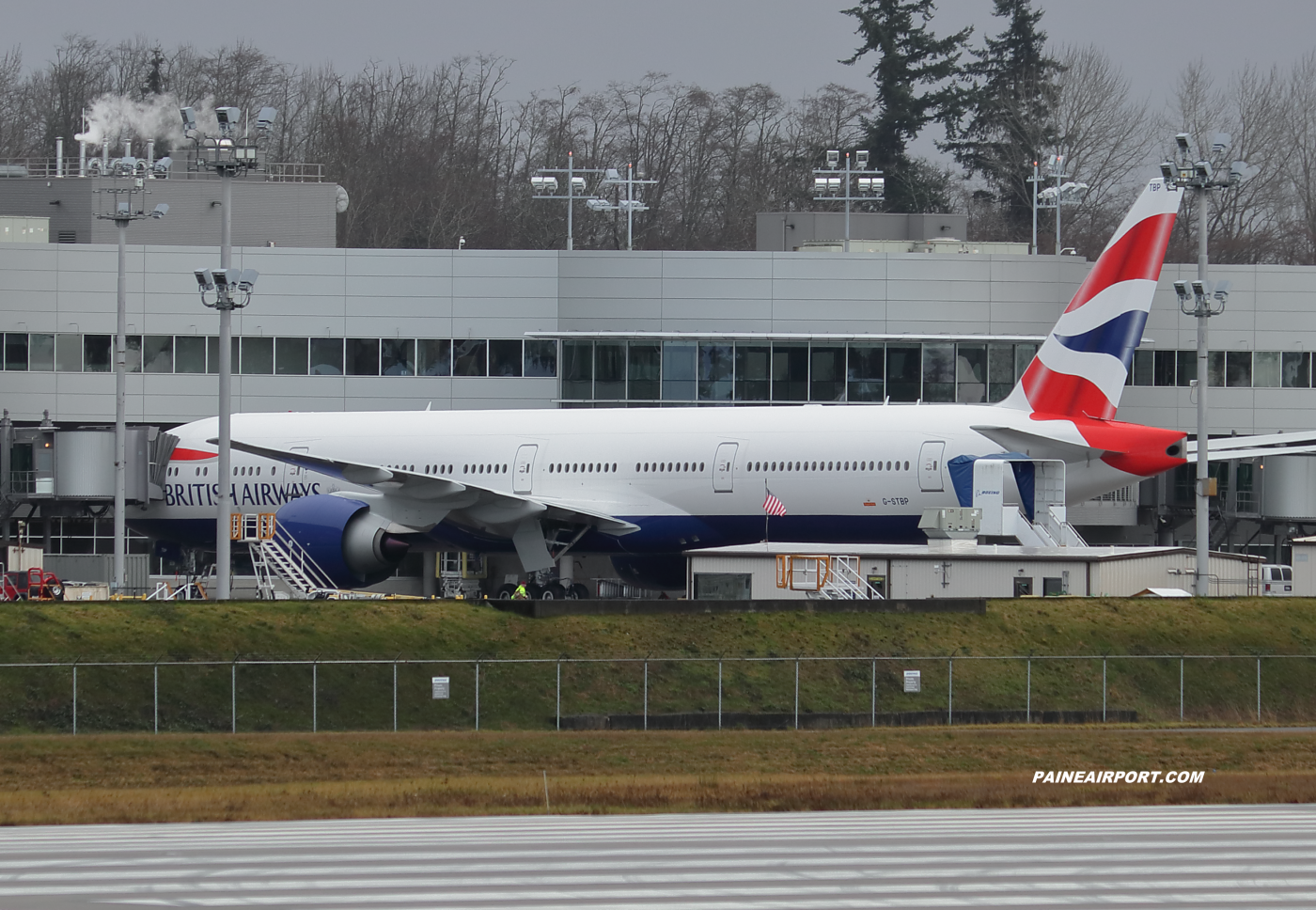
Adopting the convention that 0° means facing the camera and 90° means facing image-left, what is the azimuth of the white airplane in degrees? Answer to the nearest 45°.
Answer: approximately 135°

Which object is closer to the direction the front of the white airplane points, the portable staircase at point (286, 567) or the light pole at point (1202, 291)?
the portable staircase

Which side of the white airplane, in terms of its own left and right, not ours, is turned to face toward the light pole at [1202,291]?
back

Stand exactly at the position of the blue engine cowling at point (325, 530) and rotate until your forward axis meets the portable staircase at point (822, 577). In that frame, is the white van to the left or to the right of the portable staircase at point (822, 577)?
left

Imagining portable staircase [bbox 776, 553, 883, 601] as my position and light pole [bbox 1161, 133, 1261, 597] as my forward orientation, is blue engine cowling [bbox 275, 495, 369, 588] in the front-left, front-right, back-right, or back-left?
back-left

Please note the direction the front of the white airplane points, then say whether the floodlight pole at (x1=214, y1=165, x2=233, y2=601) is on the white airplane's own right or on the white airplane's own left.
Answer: on the white airplane's own left
